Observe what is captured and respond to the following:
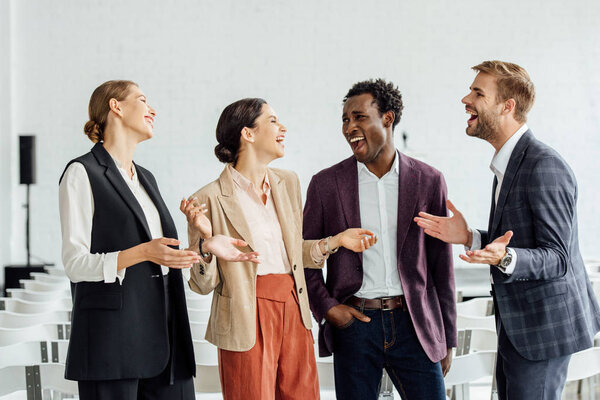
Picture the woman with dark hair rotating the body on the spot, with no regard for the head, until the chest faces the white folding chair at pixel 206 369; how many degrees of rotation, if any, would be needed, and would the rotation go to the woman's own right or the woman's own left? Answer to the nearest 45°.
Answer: approximately 180°

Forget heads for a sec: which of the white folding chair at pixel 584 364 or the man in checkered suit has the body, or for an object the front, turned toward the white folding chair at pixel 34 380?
the man in checkered suit

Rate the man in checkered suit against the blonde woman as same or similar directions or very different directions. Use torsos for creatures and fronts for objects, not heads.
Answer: very different directions

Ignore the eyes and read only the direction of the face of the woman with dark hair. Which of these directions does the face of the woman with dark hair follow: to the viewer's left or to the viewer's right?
to the viewer's right

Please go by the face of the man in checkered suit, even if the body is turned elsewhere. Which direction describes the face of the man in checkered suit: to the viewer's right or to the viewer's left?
to the viewer's left

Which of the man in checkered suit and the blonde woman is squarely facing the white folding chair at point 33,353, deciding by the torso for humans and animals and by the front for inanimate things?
the man in checkered suit

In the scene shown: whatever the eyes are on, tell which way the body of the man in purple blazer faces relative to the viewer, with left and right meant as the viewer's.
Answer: facing the viewer

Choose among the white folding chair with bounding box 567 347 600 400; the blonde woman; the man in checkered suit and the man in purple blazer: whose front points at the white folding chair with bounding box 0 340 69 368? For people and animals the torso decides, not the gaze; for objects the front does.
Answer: the man in checkered suit

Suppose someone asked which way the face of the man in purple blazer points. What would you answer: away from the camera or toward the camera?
toward the camera

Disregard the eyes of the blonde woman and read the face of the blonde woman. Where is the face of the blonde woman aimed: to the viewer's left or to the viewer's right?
to the viewer's right

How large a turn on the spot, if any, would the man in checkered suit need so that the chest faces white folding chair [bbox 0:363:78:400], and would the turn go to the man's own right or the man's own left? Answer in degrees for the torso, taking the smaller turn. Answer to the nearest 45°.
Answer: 0° — they already face it
